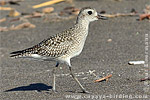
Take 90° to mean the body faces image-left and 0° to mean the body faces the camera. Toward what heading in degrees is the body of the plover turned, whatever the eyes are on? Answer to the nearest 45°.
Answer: approximately 270°
